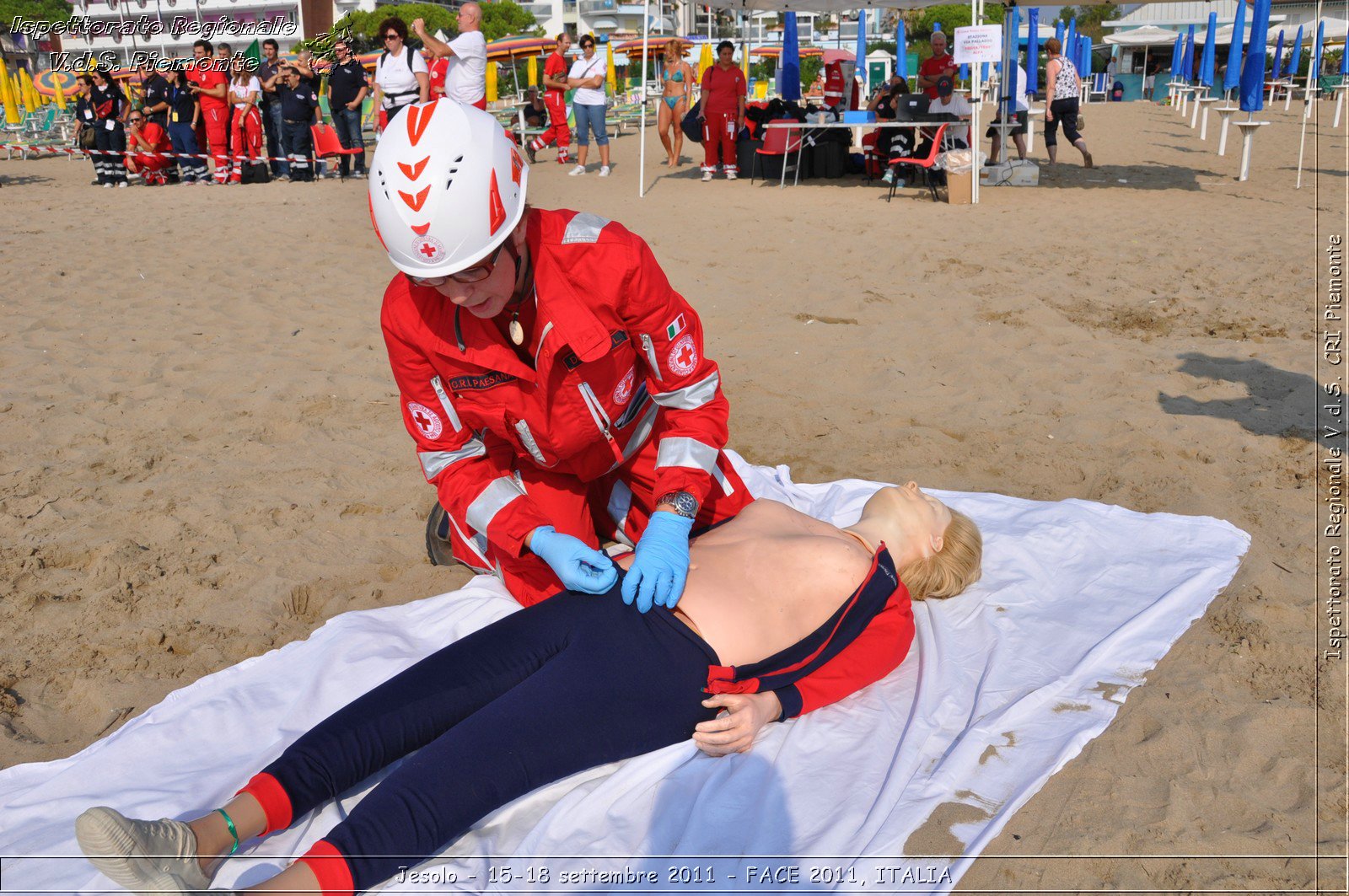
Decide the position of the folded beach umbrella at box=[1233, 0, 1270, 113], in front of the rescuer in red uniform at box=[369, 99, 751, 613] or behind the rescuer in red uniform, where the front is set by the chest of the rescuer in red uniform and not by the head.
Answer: behind

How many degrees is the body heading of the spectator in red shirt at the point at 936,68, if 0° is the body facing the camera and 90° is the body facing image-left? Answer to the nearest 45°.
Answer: approximately 0°

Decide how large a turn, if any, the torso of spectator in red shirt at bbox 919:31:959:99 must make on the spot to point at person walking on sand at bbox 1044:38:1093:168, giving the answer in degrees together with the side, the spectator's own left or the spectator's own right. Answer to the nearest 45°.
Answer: approximately 135° to the spectator's own left

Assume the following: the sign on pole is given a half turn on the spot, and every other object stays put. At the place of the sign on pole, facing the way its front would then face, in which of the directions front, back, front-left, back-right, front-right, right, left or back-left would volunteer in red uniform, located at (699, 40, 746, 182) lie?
front-left

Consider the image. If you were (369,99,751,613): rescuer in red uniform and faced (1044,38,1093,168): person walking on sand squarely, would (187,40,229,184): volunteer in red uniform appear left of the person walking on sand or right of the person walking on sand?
left
